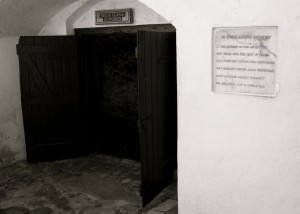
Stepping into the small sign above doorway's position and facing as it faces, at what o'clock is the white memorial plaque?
The white memorial plaque is roughly at 9 o'clock from the small sign above doorway.

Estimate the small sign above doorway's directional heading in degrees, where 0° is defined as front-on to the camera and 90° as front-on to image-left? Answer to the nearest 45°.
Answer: approximately 0°

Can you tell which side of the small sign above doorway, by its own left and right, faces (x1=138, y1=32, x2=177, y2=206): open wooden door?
left
